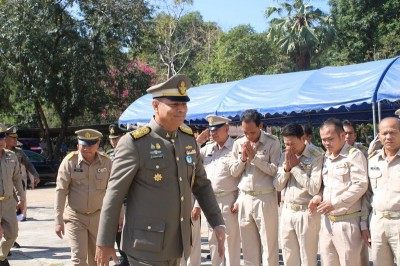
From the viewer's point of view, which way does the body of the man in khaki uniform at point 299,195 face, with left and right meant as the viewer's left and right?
facing the viewer and to the left of the viewer

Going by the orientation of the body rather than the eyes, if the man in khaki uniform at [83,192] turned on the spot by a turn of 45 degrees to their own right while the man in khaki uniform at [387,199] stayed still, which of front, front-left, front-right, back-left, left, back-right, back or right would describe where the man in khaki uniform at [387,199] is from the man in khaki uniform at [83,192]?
left

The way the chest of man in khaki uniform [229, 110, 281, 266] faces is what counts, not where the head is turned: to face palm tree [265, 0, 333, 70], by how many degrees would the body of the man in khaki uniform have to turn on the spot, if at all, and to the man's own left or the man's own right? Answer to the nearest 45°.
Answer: approximately 135° to the man's own right

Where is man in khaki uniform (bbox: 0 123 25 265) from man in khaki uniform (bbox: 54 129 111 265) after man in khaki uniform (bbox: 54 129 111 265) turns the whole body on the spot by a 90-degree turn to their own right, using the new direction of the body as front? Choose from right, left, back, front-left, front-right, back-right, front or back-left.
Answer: front-right

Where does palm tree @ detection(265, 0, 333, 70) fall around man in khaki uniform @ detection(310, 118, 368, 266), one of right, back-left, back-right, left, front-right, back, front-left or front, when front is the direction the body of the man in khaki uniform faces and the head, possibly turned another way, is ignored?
back-right

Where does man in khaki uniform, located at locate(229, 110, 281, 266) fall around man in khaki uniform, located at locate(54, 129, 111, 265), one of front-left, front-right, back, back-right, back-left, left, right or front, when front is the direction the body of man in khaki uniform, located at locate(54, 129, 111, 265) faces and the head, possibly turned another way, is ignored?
left

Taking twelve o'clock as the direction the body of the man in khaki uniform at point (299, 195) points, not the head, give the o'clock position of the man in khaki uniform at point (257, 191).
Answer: the man in khaki uniform at point (257, 191) is roughly at 3 o'clock from the man in khaki uniform at point (299, 195).

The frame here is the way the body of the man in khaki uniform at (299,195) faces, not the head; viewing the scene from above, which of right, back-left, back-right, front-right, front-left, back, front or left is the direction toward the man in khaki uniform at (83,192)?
front-right

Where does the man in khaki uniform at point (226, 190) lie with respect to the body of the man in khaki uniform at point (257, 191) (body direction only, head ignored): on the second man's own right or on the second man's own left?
on the second man's own right

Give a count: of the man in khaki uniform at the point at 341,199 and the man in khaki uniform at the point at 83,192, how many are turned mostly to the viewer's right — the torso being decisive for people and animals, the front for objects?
0

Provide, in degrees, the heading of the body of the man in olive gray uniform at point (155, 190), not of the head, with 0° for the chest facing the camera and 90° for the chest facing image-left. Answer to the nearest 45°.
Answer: approximately 315°

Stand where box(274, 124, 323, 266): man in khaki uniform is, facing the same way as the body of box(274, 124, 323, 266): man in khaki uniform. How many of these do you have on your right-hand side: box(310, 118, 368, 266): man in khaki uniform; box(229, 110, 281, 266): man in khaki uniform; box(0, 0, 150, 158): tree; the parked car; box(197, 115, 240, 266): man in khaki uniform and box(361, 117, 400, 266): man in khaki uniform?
4

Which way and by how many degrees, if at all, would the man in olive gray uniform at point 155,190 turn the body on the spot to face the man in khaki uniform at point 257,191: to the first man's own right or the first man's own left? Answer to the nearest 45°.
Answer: approximately 90° to the first man's own left
